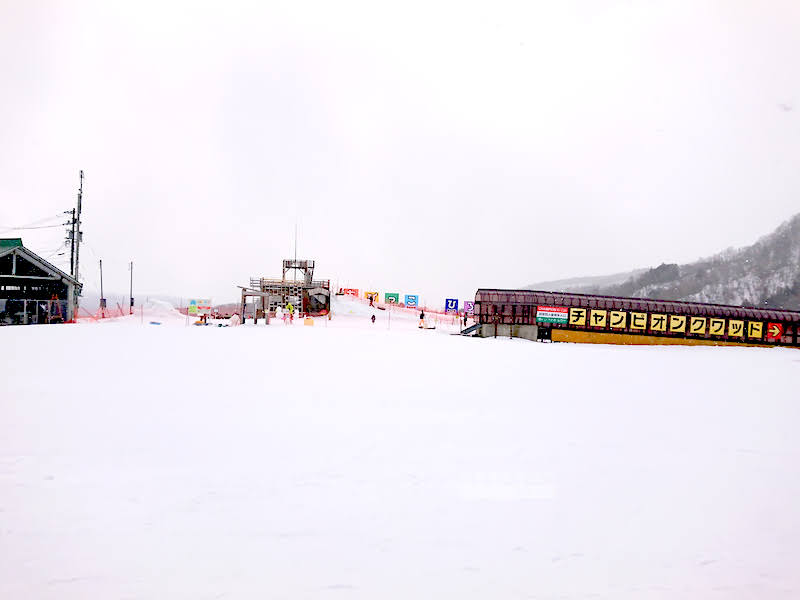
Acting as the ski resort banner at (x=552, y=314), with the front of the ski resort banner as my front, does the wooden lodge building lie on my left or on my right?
on my right

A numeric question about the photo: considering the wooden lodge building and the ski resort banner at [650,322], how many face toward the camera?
2

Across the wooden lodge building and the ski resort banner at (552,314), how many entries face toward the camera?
2

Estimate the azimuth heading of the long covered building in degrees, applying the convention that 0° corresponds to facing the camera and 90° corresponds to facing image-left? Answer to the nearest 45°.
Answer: approximately 0°

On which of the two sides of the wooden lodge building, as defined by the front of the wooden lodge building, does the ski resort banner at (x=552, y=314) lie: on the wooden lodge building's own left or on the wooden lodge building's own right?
on the wooden lodge building's own left

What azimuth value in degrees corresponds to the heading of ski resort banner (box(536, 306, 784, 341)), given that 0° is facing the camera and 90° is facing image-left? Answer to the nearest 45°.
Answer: approximately 0°

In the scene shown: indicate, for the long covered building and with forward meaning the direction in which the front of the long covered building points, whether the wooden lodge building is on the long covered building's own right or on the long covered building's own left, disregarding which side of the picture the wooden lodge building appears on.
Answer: on the long covered building's own right

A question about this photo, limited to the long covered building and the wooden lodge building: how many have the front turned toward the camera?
2
